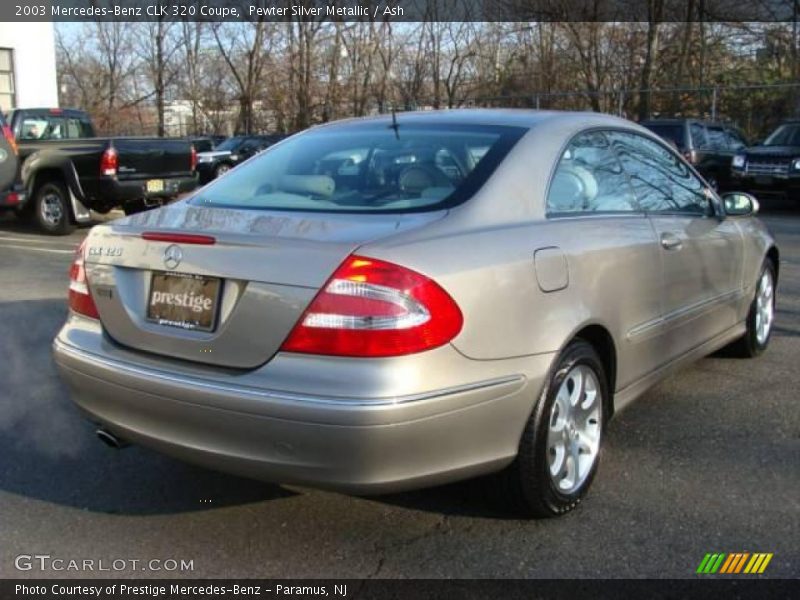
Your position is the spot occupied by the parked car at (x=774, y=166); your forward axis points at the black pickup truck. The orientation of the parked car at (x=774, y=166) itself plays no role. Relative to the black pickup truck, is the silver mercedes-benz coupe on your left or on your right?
left

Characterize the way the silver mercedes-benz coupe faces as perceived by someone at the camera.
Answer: facing away from the viewer and to the right of the viewer

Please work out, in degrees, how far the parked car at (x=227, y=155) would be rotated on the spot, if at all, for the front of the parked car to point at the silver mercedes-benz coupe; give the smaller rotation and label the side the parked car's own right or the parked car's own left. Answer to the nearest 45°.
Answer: approximately 45° to the parked car's own left

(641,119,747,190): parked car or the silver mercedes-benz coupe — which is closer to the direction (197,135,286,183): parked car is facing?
the silver mercedes-benz coupe

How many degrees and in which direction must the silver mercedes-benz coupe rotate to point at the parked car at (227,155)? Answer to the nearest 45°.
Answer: approximately 45° to its left

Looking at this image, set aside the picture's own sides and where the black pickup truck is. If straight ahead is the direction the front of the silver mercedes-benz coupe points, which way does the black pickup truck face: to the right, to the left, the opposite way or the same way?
to the left

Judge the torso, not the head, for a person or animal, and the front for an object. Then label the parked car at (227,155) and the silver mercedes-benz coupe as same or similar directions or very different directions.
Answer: very different directions

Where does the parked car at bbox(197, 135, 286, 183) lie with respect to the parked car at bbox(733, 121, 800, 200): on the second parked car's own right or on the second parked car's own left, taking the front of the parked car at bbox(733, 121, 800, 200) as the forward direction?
on the second parked car's own right

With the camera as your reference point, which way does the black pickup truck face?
facing away from the viewer and to the left of the viewer
